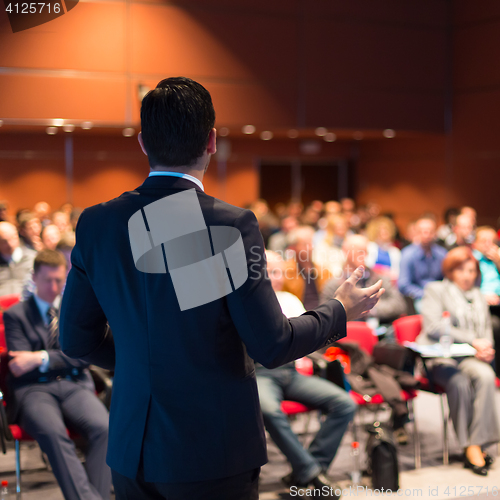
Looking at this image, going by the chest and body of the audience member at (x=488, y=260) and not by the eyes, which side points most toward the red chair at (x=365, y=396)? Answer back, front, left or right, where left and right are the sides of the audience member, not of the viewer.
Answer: front

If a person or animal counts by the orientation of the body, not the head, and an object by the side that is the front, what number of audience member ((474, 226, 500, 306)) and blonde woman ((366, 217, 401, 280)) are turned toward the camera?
2

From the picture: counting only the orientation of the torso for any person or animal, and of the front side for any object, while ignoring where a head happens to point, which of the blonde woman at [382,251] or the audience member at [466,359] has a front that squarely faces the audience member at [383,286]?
the blonde woman

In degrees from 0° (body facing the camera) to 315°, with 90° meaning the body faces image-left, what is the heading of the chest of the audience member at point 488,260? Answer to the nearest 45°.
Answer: approximately 0°

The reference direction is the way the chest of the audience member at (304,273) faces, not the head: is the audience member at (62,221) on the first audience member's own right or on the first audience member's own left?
on the first audience member's own right

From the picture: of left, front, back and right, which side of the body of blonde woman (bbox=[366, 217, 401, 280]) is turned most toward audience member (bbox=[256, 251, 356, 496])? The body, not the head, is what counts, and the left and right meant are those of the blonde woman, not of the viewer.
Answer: front

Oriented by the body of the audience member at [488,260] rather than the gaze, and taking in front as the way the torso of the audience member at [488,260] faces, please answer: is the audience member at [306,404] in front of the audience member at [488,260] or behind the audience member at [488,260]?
in front

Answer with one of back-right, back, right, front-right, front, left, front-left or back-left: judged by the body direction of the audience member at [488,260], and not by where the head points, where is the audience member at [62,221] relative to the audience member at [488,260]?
right
